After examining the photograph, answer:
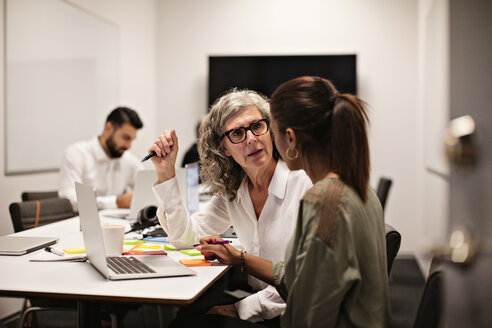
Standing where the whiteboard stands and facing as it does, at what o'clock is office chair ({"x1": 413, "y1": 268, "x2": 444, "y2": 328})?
The office chair is roughly at 1 o'clock from the whiteboard.

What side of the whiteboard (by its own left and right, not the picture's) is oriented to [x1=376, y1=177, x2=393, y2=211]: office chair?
front

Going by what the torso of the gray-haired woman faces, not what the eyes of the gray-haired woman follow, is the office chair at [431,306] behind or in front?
in front

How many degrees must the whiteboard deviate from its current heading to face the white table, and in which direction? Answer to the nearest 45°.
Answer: approximately 45° to its right

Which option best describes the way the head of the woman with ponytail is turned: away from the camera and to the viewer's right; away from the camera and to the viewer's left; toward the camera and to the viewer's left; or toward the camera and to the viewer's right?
away from the camera and to the viewer's left

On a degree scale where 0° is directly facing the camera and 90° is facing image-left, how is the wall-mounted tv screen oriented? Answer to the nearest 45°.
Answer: approximately 0°

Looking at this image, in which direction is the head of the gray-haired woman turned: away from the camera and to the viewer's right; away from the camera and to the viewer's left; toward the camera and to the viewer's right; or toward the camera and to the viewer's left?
toward the camera and to the viewer's right

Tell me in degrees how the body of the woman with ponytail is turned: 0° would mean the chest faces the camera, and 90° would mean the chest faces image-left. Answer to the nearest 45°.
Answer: approximately 135°

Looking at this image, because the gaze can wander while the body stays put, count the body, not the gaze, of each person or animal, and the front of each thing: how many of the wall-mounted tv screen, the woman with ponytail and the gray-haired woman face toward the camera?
2

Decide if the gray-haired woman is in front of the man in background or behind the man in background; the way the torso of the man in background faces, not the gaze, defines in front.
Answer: in front

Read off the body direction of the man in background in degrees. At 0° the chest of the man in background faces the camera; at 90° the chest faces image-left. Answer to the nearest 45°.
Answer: approximately 315°
